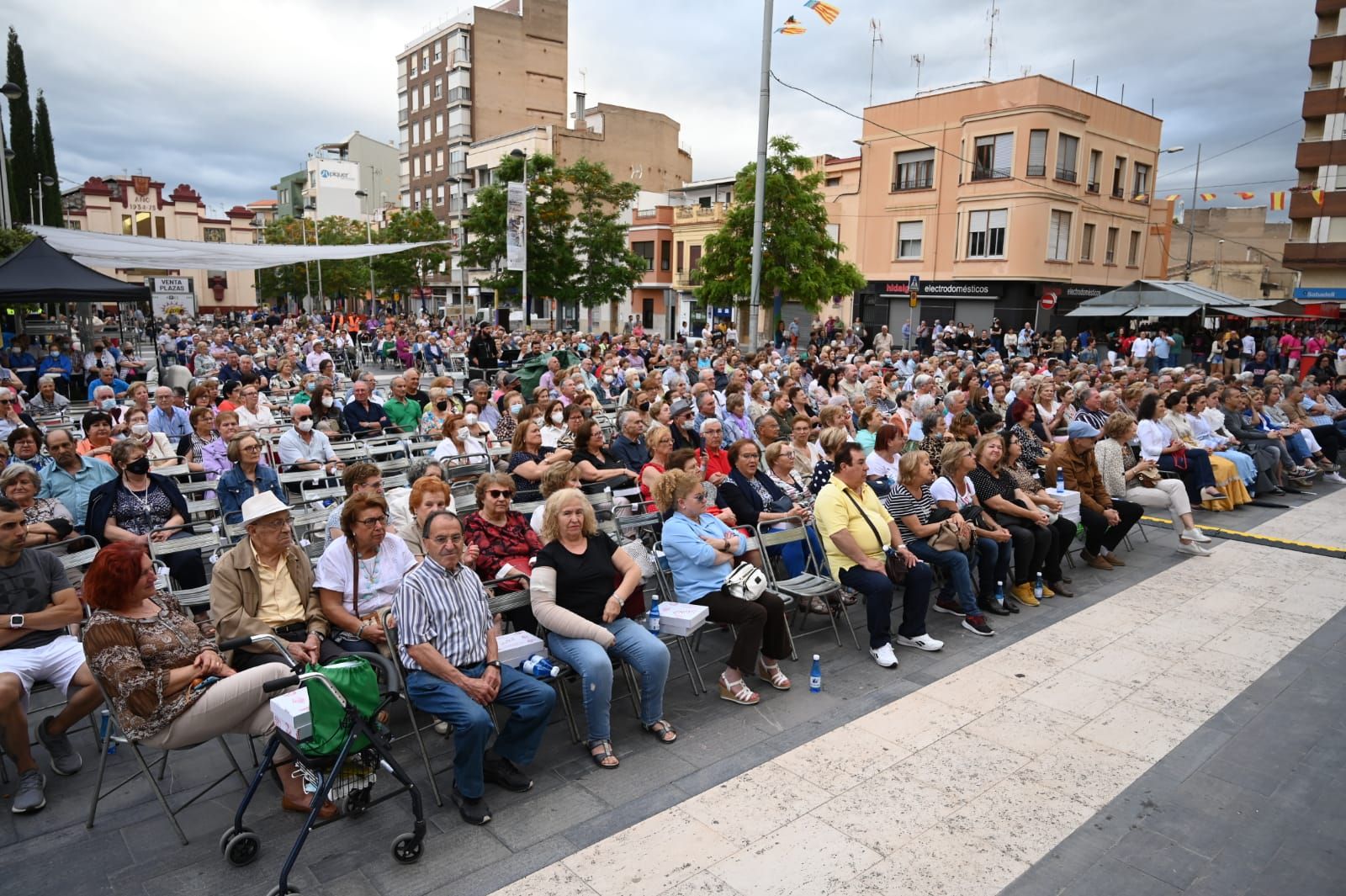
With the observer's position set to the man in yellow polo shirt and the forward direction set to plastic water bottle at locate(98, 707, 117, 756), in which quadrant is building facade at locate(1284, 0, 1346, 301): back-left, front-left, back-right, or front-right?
back-right

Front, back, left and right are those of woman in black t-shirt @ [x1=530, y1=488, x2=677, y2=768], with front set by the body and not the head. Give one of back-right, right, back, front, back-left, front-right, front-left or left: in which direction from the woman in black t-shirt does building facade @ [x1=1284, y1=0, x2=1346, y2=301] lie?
left

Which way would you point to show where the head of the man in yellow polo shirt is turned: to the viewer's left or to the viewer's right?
to the viewer's right

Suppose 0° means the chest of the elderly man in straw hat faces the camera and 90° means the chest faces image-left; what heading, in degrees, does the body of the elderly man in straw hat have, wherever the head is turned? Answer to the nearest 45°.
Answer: approximately 315°

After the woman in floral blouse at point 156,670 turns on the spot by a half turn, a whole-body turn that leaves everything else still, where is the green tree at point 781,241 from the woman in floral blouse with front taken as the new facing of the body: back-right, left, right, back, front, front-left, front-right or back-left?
right

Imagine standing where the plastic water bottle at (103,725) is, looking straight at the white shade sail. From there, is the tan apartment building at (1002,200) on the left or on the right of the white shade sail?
right

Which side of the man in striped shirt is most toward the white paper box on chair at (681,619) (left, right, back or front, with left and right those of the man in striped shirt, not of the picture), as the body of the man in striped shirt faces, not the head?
left

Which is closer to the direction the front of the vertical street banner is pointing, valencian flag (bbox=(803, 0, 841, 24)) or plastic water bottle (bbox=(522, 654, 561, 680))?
the plastic water bottle

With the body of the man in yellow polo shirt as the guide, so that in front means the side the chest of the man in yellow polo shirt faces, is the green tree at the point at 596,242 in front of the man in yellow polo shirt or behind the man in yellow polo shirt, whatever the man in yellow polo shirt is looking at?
behind

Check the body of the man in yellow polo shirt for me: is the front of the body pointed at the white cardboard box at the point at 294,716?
no

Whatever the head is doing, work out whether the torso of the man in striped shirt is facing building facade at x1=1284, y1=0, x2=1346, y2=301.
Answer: no

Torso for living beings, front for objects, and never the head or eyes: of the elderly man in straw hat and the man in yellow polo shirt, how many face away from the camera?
0

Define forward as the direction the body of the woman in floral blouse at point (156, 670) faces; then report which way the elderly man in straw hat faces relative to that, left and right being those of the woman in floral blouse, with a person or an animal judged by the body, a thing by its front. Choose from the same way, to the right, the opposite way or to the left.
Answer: the same way

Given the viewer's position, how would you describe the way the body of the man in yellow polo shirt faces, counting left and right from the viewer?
facing the viewer and to the right of the viewer

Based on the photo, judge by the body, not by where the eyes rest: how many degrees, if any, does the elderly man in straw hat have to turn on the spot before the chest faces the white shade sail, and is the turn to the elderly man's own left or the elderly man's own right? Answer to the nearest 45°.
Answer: approximately 135° to the elderly man's own left

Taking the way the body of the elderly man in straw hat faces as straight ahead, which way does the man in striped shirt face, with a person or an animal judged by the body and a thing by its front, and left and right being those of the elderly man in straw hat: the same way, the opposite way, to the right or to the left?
the same way

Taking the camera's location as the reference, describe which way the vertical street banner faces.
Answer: facing the viewer

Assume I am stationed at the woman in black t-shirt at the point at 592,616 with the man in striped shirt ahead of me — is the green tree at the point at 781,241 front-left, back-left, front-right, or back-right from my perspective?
back-right

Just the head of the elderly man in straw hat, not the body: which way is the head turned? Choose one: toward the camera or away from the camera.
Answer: toward the camera

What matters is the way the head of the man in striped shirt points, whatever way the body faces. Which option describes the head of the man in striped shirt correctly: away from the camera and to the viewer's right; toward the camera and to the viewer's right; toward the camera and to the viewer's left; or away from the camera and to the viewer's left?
toward the camera and to the viewer's right
